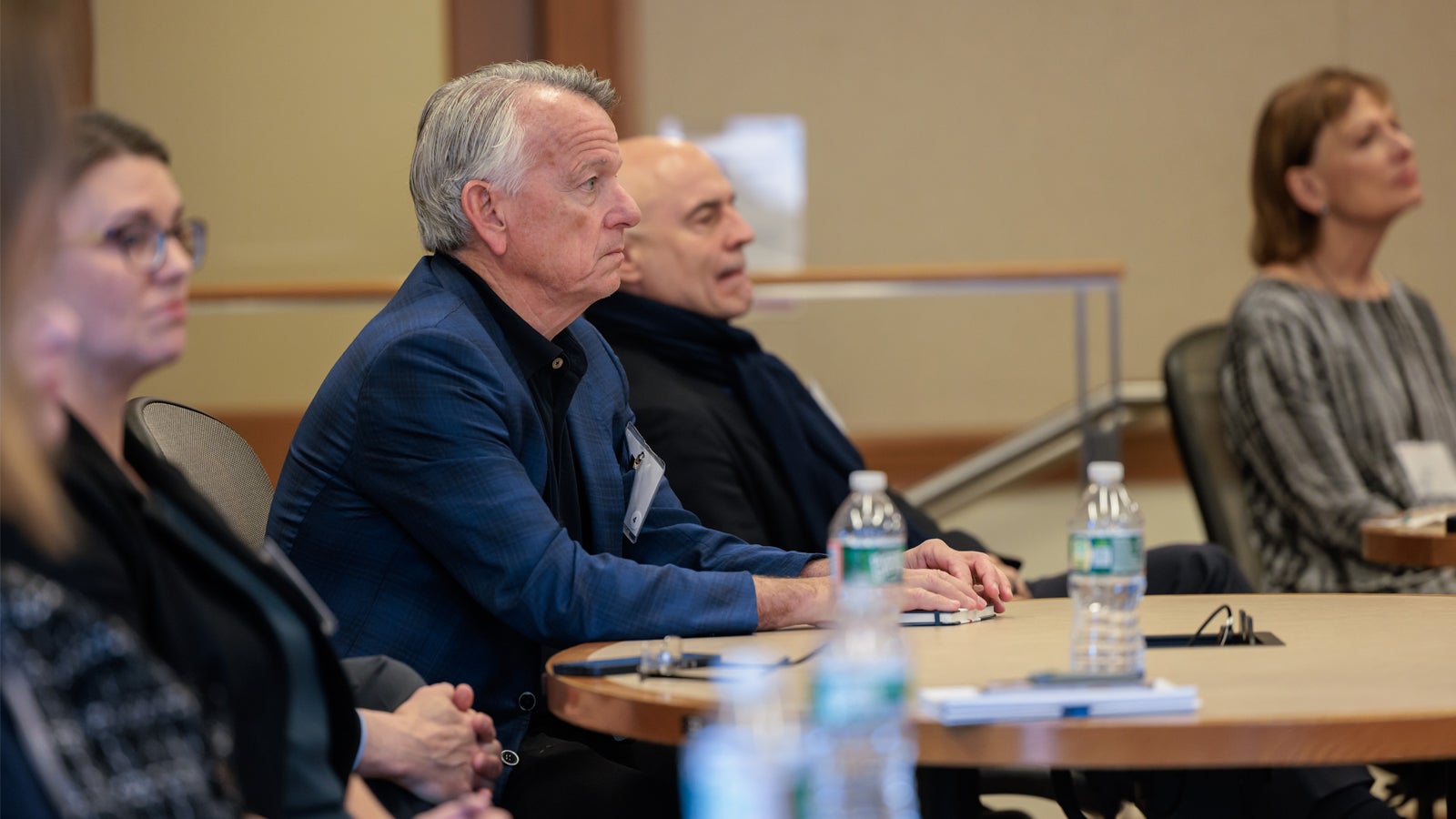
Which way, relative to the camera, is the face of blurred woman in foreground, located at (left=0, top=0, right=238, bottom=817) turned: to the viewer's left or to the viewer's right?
to the viewer's right

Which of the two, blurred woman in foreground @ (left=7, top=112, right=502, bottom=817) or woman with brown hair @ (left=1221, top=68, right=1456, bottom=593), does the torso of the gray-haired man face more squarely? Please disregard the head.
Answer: the woman with brown hair

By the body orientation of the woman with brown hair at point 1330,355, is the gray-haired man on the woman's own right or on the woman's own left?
on the woman's own right

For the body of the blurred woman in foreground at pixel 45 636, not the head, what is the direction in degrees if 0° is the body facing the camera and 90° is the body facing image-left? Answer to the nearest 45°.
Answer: approximately 315°

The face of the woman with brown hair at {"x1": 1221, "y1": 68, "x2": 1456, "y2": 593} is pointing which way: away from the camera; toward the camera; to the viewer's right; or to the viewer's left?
to the viewer's right

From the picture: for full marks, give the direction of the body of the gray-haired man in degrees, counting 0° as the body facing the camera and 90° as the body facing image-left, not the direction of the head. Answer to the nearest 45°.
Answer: approximately 270°

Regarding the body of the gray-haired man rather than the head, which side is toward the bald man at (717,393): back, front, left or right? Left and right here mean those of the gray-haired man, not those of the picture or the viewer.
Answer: left

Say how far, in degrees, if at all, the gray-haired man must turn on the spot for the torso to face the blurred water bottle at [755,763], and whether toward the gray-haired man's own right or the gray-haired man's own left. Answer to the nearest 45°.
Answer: approximately 90° to the gray-haired man's own right

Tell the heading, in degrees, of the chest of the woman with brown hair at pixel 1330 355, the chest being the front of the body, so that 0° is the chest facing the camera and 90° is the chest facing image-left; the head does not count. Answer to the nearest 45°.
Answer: approximately 315°

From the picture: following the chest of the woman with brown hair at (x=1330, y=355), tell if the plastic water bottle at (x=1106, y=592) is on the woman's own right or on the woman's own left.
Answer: on the woman's own right
